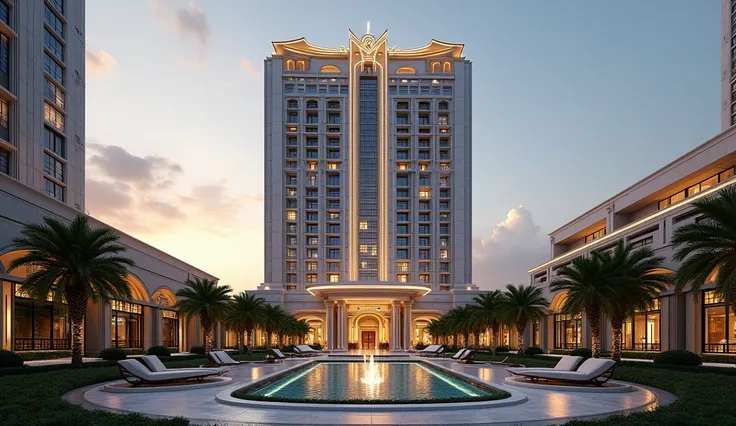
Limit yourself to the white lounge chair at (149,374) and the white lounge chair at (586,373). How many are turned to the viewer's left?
1

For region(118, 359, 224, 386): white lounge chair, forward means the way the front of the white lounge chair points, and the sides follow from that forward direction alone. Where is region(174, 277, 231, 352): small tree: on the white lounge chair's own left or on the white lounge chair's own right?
on the white lounge chair's own left

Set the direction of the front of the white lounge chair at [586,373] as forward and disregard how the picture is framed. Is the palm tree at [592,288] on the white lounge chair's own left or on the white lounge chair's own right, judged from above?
on the white lounge chair's own right

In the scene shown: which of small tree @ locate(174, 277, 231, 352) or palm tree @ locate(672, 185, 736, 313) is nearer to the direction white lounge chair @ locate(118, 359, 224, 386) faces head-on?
the palm tree

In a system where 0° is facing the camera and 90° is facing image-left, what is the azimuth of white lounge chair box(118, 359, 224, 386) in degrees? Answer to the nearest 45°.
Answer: approximately 270°

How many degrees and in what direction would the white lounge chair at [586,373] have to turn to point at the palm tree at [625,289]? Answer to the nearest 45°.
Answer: approximately 90° to its right

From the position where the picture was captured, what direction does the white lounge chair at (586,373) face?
facing to the left of the viewer

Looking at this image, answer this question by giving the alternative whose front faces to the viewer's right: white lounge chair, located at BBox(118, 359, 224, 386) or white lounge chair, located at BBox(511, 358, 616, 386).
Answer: white lounge chair, located at BBox(118, 359, 224, 386)
